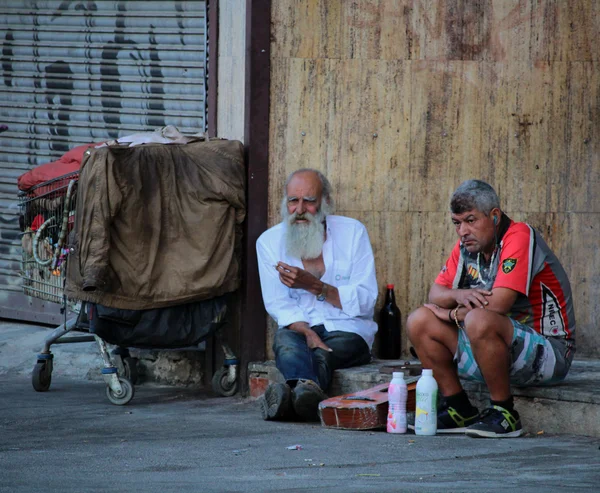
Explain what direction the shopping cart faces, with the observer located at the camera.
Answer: facing the viewer and to the left of the viewer

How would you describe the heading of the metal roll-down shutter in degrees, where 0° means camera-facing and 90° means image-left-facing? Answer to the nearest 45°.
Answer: approximately 0°

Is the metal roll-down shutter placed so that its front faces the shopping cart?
yes

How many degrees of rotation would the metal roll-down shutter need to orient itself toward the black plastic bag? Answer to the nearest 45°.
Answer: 0° — it already faces it

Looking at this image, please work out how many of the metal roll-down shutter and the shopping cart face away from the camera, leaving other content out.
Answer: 0

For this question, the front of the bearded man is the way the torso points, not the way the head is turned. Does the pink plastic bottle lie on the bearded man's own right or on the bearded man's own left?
on the bearded man's own left

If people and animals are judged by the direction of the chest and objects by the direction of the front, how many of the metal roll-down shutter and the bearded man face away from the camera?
0

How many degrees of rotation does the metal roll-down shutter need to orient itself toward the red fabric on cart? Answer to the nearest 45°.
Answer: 0° — it already faces it

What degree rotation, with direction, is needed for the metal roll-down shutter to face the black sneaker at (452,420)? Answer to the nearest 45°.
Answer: approximately 45° to its left

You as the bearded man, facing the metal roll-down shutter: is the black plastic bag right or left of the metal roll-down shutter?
left

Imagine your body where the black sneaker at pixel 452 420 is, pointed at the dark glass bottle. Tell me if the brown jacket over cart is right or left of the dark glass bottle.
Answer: left

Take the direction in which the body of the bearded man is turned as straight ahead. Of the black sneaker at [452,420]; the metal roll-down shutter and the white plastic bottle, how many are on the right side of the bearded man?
1

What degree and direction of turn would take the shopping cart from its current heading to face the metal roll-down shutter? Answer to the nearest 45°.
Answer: approximately 135° to its right
